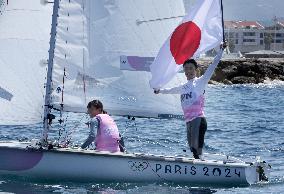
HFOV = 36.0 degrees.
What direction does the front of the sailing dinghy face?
to the viewer's left

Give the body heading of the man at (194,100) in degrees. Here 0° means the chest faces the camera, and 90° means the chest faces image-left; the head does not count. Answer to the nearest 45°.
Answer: approximately 45°

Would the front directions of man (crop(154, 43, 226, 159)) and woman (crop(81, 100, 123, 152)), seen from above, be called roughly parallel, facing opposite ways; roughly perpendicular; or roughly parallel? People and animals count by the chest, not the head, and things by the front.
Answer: roughly perpendicular

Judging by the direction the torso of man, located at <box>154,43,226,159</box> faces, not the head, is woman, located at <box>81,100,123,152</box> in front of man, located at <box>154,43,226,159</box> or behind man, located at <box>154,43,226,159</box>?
in front
